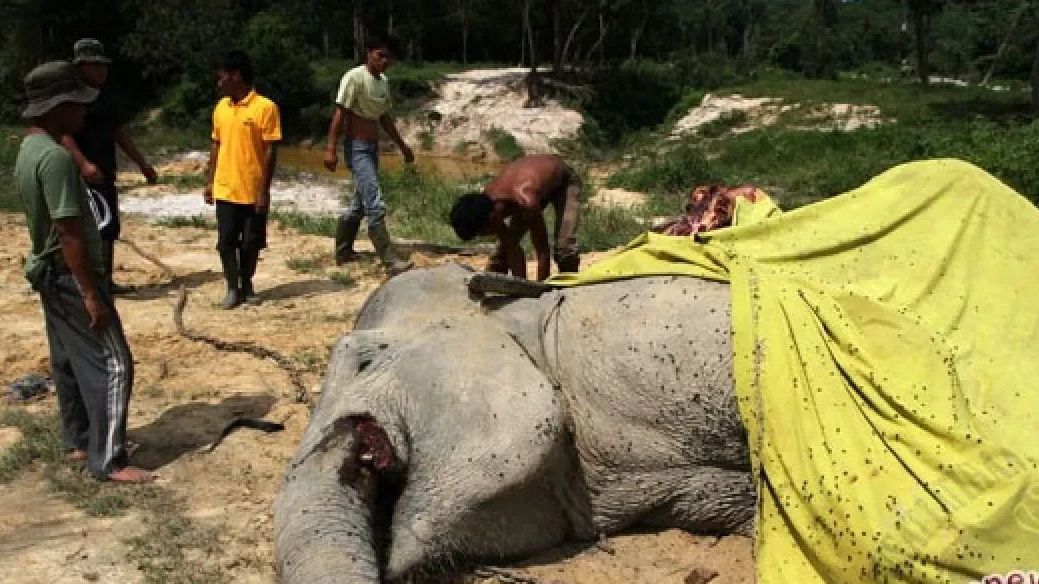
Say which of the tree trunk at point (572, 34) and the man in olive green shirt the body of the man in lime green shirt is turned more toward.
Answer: the man in olive green shirt

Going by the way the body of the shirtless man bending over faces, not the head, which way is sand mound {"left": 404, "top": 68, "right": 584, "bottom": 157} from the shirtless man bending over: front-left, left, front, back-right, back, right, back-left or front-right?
right

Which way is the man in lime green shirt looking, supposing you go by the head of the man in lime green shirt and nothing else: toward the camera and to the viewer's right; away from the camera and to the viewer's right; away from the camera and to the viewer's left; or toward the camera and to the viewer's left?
toward the camera and to the viewer's right

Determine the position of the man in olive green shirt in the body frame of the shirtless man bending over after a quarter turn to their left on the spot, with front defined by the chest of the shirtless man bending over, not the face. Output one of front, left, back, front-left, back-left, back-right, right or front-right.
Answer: front-right

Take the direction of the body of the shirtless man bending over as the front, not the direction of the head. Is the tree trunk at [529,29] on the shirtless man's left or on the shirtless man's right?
on the shirtless man's right

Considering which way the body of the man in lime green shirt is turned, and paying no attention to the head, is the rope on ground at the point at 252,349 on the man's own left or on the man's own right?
on the man's own right

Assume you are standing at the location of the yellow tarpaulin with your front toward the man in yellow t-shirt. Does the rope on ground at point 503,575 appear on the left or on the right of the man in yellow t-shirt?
left

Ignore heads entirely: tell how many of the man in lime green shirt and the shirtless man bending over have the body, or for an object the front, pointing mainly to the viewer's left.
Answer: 1

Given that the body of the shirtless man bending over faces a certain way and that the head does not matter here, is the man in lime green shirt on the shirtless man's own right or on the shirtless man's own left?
on the shirtless man's own right

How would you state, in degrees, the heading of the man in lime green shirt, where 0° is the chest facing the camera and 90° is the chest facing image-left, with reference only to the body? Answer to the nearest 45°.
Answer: approximately 315°

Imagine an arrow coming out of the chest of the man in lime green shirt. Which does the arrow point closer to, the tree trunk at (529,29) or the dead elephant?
the dead elephant

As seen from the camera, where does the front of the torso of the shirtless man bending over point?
to the viewer's left

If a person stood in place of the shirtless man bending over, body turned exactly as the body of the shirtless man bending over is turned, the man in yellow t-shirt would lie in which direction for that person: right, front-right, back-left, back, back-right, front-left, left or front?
front-right

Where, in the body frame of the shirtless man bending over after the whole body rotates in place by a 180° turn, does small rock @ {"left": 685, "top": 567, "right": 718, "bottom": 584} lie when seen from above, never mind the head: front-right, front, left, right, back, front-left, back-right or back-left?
right

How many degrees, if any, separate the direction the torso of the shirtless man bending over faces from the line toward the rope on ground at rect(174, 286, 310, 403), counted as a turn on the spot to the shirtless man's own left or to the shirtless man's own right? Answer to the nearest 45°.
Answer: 0° — they already face it
